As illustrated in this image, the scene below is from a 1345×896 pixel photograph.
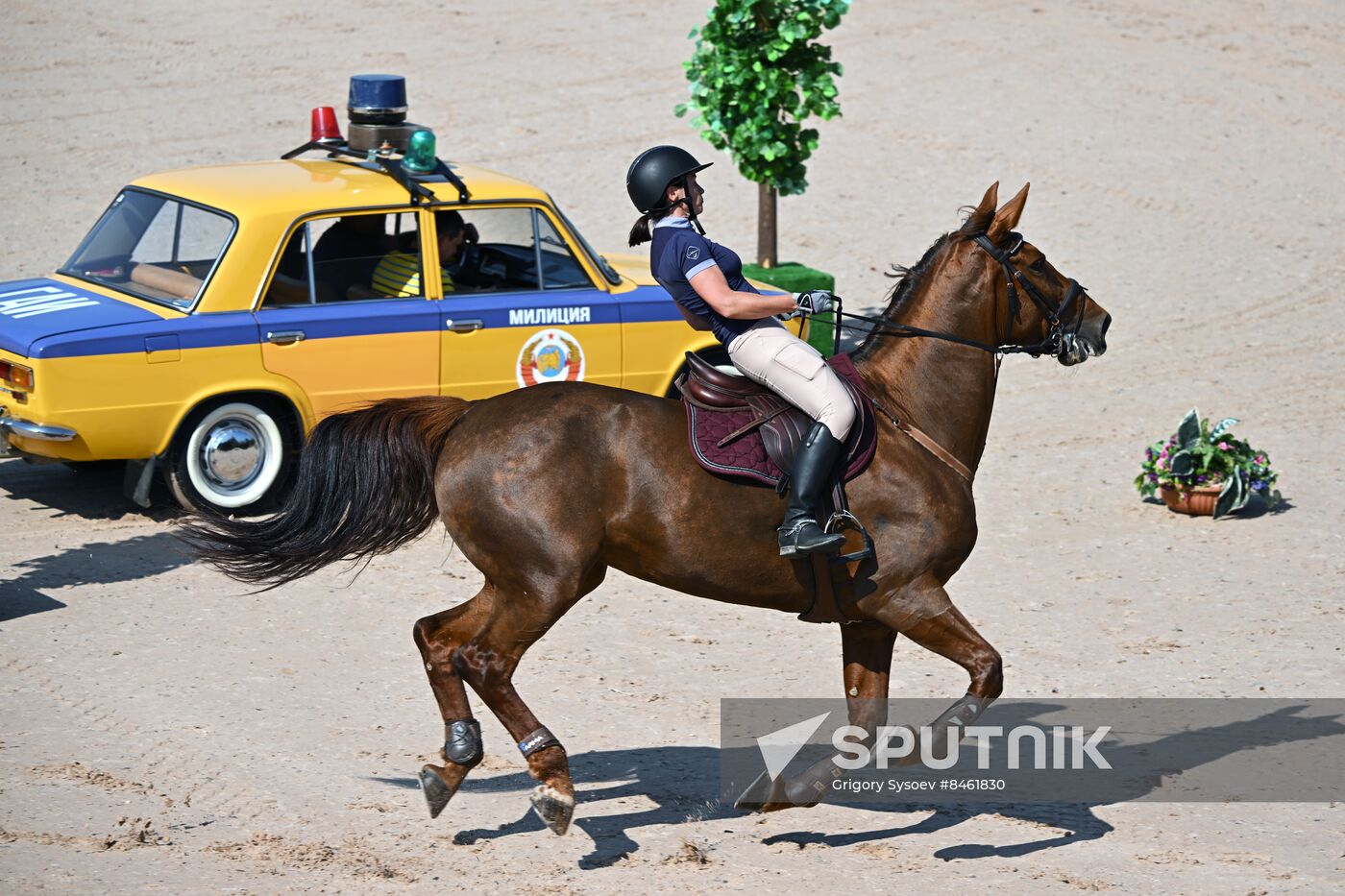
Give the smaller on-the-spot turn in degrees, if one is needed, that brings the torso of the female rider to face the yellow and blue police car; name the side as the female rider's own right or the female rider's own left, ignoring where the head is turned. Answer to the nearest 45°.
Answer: approximately 135° to the female rider's own left

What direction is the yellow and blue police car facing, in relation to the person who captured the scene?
facing away from the viewer and to the right of the viewer

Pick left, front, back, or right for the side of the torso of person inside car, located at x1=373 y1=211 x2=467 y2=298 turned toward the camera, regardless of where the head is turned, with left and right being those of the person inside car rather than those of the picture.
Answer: right

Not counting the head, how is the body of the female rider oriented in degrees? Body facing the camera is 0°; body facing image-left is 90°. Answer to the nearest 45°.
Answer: approximately 270°

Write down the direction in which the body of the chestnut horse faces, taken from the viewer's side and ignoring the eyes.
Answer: to the viewer's right

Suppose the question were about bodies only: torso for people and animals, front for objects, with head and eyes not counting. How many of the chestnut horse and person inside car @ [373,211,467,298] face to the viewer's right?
2

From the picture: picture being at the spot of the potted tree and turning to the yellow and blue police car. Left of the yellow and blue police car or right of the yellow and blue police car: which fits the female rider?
left

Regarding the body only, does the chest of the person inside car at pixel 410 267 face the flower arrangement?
yes

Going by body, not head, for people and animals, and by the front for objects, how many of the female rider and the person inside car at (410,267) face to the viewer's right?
2
